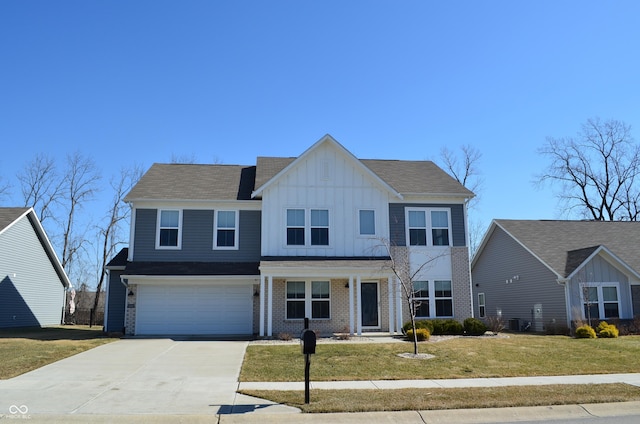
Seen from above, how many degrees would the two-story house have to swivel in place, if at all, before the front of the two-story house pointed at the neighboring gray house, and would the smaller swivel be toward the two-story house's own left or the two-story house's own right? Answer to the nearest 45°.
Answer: approximately 90° to the two-story house's own left

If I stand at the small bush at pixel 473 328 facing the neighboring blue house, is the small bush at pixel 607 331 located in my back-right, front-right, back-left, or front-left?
back-right

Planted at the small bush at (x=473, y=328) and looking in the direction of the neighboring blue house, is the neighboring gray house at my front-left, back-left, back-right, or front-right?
back-right

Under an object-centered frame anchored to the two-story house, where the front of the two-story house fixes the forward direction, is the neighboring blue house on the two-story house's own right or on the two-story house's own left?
on the two-story house's own right

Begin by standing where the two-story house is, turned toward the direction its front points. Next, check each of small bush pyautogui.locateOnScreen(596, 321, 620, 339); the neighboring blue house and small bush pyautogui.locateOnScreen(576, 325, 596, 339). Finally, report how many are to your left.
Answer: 2

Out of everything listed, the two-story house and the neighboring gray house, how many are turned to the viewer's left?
0

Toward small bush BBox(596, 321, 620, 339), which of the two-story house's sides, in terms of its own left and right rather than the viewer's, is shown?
left

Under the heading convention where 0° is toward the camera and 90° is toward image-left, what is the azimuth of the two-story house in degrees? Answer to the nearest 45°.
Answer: approximately 0°

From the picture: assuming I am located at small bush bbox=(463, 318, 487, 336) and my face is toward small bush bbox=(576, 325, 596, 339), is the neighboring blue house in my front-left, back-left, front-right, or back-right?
back-left

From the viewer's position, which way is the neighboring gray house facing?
facing the viewer and to the right of the viewer

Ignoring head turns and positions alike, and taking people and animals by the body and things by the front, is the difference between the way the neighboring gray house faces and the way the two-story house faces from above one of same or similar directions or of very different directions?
same or similar directions

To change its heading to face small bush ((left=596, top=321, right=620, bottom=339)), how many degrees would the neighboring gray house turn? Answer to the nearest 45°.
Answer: approximately 45° to its right

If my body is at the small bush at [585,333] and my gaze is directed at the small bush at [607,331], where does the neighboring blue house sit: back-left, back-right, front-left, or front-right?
back-left

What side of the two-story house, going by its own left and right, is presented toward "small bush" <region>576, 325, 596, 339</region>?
left

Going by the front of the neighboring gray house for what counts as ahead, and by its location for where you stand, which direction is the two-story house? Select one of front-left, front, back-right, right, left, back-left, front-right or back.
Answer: right
